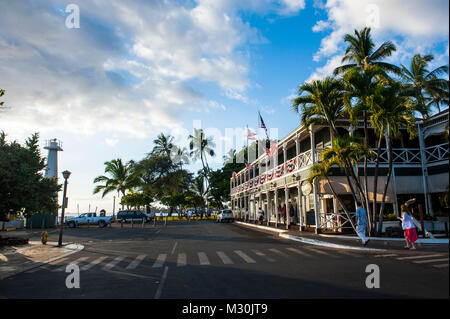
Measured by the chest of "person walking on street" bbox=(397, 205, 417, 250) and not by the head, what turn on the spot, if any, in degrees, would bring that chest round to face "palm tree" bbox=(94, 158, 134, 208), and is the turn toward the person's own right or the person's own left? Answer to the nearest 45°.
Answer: approximately 45° to the person's own right

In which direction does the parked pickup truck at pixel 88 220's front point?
to the viewer's left

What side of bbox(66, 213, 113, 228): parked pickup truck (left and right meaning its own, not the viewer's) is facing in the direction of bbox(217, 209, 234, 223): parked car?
back

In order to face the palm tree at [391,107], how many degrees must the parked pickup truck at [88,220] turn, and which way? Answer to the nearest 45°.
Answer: approximately 90° to its left

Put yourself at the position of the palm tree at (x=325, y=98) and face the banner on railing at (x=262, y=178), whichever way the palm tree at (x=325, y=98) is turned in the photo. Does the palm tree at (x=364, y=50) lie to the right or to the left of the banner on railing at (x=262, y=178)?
right

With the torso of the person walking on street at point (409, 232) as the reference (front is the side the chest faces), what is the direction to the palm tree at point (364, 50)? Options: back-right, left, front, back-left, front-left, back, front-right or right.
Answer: right
